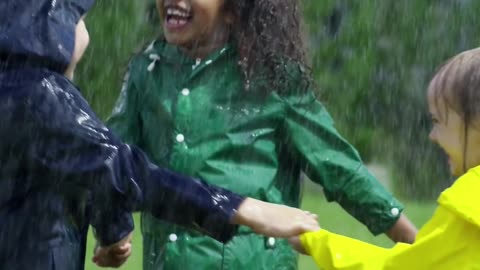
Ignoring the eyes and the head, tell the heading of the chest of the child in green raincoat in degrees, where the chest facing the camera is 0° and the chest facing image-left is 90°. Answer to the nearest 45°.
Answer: approximately 45°

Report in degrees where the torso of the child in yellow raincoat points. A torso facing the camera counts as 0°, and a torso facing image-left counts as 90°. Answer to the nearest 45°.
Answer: approximately 90°

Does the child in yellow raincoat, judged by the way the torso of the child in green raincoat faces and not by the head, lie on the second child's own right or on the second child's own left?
on the second child's own left

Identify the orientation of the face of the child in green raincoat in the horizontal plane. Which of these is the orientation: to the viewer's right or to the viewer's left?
to the viewer's left

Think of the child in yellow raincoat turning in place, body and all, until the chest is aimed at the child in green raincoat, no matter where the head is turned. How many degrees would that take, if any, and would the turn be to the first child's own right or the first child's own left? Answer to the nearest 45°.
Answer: approximately 45° to the first child's own right

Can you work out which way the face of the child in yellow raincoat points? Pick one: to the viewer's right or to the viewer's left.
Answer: to the viewer's left
